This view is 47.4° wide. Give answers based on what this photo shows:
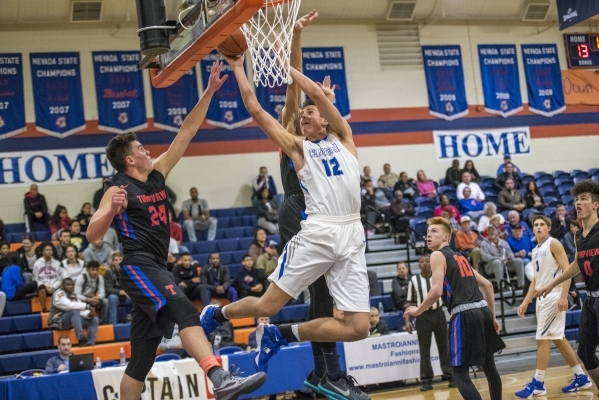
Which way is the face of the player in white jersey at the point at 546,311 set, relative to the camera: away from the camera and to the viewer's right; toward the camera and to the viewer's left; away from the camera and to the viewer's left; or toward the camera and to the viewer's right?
toward the camera and to the viewer's left

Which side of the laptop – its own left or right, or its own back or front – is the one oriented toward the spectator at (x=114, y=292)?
front

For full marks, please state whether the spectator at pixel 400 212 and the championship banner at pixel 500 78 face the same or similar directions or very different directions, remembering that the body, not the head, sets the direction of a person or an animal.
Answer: same or similar directions

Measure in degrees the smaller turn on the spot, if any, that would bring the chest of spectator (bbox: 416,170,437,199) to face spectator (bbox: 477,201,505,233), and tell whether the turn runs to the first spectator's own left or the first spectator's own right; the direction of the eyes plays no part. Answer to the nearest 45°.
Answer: approximately 90° to the first spectator's own left

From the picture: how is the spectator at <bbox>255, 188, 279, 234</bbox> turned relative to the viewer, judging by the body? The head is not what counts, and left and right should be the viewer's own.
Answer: facing the viewer and to the right of the viewer

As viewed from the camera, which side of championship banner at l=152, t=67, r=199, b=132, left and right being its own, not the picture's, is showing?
front

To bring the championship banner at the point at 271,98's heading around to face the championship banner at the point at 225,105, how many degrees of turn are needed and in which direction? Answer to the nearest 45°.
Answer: approximately 90° to its right

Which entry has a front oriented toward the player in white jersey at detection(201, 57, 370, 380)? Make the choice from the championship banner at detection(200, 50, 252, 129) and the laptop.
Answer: the championship banner

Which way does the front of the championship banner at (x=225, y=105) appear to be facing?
toward the camera

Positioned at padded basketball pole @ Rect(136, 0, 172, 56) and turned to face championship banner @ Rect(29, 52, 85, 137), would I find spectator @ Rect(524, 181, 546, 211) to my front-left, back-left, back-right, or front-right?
front-right

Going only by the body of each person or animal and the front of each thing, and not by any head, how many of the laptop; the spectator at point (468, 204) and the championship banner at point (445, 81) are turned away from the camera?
1

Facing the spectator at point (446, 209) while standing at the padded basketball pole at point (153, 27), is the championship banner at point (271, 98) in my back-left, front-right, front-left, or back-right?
front-left

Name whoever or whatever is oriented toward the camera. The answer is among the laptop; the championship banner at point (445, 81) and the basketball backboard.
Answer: the championship banner

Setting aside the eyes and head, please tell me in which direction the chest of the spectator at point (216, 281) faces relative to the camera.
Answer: toward the camera

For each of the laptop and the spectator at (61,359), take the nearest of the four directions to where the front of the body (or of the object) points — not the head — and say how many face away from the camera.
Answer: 1

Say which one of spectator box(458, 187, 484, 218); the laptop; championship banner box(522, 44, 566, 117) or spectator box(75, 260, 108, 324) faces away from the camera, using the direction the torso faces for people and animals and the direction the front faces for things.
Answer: the laptop
